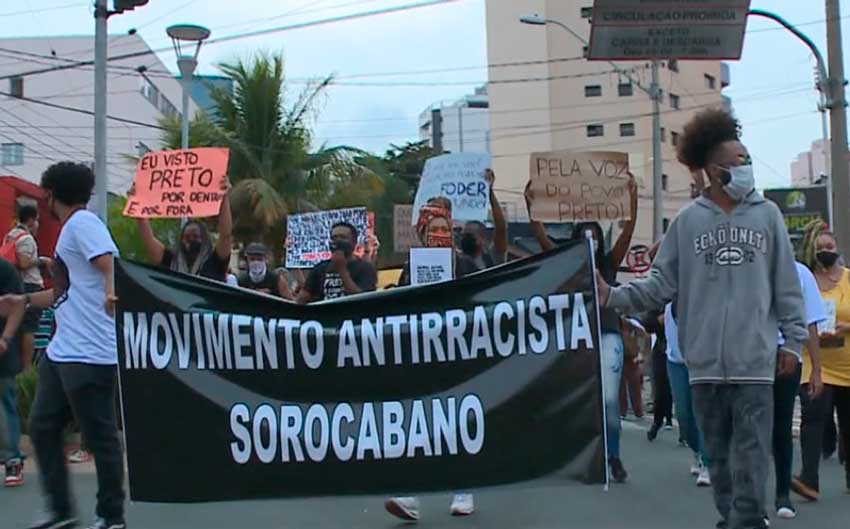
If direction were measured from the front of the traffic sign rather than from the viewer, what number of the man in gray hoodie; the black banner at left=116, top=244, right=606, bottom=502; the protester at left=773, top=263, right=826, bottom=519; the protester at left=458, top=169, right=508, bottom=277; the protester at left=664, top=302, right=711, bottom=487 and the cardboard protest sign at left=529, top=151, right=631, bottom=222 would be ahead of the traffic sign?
6

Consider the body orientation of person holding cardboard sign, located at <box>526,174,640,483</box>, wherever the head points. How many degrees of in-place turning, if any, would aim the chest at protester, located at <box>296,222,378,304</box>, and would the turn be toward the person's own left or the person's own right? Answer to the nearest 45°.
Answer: approximately 90° to the person's own right

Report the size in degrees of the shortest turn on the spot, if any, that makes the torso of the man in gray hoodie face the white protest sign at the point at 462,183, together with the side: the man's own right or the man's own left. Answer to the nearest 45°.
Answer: approximately 135° to the man's own right

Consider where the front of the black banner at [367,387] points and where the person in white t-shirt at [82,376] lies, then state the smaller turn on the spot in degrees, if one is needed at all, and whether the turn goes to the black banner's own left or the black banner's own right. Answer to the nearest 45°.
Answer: approximately 90° to the black banner's own right

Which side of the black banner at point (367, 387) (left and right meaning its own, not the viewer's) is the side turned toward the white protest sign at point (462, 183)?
back

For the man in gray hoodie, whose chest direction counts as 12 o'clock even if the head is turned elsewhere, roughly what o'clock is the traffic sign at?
The traffic sign is roughly at 6 o'clock from the man in gray hoodie.

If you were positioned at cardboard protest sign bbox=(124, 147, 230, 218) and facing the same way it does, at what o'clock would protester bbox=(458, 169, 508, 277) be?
The protester is roughly at 10 o'clock from the cardboard protest sign.

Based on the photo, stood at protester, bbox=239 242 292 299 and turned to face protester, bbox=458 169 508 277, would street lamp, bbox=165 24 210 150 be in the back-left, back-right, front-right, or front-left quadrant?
back-left

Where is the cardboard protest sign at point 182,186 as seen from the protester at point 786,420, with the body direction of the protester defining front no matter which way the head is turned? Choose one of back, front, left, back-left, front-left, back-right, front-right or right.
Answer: right
